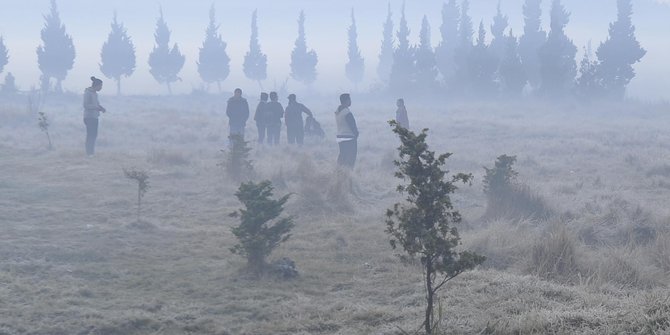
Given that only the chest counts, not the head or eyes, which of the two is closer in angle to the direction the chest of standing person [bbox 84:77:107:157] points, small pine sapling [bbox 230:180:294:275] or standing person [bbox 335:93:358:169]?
the standing person

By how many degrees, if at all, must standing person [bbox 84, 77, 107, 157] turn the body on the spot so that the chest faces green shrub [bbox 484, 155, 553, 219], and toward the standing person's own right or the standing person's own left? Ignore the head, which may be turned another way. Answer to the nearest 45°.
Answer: approximately 45° to the standing person's own right

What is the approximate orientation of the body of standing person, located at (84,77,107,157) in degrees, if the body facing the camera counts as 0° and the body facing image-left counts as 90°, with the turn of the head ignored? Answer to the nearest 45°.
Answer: approximately 270°

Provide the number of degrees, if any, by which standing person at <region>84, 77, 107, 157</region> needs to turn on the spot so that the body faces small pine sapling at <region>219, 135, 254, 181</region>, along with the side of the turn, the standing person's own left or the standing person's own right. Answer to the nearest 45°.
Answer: approximately 45° to the standing person's own right
